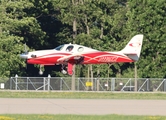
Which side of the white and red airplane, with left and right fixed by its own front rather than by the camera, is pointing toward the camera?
left
